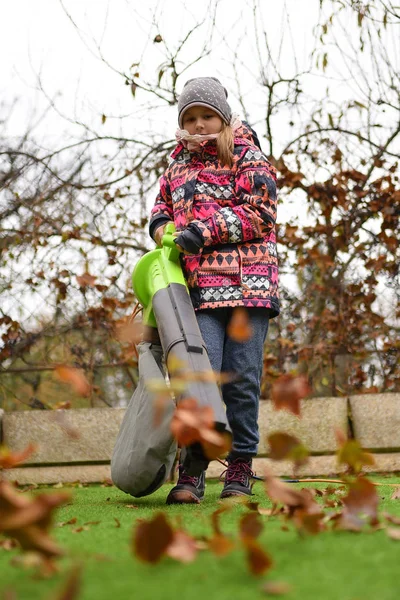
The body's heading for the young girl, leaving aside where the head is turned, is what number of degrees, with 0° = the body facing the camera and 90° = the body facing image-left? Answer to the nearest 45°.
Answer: approximately 45°

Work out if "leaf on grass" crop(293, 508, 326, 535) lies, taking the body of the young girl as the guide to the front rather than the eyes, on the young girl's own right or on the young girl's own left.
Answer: on the young girl's own left

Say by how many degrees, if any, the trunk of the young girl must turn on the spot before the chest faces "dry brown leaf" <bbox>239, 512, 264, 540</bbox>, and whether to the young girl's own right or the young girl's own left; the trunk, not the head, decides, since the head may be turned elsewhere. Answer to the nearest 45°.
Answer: approximately 45° to the young girl's own left

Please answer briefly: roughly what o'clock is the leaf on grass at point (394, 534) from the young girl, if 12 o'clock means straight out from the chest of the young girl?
The leaf on grass is roughly at 10 o'clock from the young girl.

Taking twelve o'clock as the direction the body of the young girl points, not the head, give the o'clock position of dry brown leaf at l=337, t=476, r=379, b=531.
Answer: The dry brown leaf is roughly at 10 o'clock from the young girl.

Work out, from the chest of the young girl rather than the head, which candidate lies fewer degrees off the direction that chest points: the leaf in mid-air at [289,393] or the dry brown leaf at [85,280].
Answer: the leaf in mid-air

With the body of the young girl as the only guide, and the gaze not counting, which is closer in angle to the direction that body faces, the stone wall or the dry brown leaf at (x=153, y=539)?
the dry brown leaf

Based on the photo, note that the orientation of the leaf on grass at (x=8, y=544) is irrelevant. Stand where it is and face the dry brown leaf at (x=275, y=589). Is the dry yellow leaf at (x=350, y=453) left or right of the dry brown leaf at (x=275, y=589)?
left

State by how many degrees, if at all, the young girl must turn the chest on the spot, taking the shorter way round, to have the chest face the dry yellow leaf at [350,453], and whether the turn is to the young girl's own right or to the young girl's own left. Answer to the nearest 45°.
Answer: approximately 45° to the young girl's own left

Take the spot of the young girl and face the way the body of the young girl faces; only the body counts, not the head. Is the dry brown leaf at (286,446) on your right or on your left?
on your left
